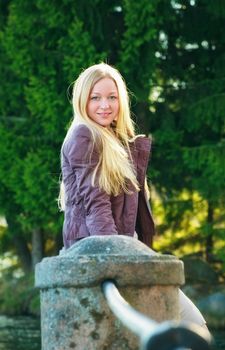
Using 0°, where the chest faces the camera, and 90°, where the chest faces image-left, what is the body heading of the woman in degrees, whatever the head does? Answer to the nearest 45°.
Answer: approximately 315°

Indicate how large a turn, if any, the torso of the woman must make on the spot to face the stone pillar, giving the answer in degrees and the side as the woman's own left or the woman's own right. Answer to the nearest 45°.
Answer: approximately 45° to the woman's own right

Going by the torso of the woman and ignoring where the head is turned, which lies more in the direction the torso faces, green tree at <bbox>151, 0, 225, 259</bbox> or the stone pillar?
the stone pillar

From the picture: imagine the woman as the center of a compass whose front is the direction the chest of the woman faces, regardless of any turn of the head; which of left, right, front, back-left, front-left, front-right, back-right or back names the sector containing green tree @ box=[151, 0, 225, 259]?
back-left
